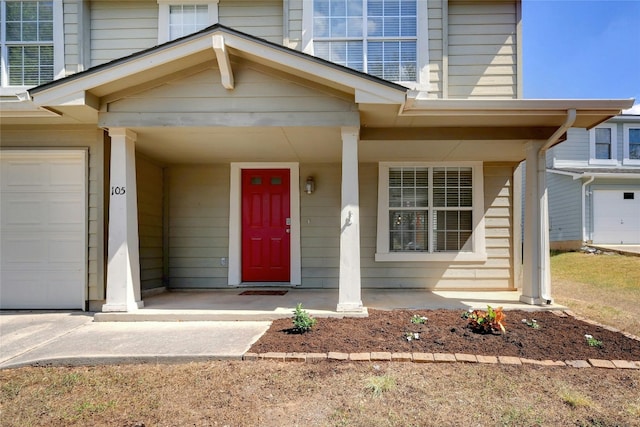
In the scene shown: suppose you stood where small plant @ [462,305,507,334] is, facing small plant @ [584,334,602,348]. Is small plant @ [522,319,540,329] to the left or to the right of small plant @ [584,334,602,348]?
left

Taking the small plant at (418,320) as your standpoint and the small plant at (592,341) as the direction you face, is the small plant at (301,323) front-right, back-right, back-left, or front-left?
back-right

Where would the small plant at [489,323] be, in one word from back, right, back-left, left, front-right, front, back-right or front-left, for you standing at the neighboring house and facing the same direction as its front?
front

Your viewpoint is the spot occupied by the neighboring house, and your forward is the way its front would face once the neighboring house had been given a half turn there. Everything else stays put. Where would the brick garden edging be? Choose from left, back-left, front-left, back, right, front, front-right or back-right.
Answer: back

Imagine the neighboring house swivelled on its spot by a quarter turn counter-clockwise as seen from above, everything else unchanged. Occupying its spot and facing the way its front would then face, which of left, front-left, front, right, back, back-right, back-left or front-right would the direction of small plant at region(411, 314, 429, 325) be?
right

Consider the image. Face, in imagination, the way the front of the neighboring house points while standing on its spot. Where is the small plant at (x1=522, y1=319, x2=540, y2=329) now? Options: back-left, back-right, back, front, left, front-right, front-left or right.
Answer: front

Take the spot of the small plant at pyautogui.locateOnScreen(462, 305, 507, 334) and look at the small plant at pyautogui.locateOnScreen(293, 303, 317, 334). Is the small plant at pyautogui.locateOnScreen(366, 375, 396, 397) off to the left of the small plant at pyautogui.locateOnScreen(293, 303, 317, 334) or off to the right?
left

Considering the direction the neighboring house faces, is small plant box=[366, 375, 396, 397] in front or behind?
in front

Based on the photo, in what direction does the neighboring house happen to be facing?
toward the camera

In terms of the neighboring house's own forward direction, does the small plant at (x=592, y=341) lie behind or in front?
in front

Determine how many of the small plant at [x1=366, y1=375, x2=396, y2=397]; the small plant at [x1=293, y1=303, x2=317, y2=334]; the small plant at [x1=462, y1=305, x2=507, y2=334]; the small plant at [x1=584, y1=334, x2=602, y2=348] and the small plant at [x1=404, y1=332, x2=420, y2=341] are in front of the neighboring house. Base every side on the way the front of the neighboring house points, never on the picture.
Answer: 5

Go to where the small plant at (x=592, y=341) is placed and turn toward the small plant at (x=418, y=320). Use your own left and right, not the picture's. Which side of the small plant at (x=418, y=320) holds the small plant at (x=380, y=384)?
left

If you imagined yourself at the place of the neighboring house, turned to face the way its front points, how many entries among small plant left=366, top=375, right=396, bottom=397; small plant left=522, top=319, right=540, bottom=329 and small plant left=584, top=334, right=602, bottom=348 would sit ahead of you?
3

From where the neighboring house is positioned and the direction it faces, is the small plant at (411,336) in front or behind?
in front

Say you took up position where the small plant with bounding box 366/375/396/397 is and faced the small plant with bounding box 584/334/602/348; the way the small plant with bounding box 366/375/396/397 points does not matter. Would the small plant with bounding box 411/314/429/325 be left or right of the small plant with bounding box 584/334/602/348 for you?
left

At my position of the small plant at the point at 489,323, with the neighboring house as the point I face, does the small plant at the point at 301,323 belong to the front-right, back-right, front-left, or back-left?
back-left
